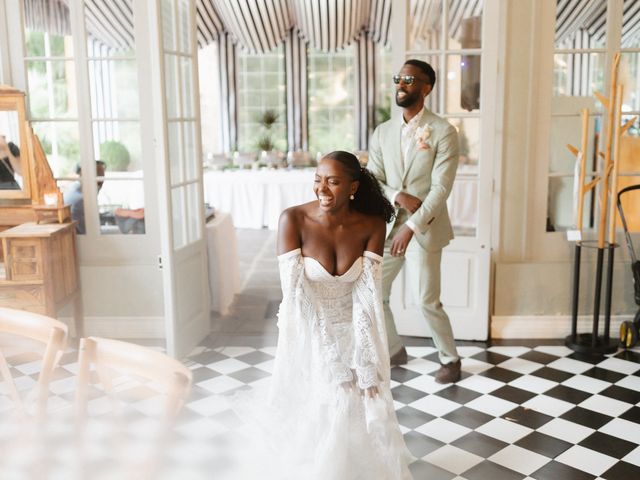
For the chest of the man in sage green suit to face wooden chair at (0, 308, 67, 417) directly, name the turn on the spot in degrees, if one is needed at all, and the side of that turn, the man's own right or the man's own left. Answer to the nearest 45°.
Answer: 0° — they already face it

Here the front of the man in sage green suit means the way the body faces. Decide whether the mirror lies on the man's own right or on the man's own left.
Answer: on the man's own right

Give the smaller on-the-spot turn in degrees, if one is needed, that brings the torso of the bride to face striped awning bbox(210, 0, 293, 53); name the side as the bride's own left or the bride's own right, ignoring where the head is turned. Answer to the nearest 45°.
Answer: approximately 180°

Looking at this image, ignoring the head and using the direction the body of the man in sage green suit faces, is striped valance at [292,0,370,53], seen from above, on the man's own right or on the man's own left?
on the man's own right

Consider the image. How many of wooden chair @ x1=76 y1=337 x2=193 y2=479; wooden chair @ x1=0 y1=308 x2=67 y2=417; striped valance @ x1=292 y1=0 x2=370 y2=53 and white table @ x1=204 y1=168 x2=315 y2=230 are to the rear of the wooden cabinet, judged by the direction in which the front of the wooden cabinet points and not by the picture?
2

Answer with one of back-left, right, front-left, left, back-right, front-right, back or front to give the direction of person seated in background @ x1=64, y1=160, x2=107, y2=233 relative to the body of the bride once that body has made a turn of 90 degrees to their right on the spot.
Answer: front-right

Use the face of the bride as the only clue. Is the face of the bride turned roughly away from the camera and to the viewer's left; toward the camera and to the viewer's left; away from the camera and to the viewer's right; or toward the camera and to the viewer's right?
toward the camera and to the viewer's left

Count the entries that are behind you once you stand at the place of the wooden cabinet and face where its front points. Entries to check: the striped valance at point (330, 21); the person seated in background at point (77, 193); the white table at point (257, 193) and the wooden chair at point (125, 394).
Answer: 3
